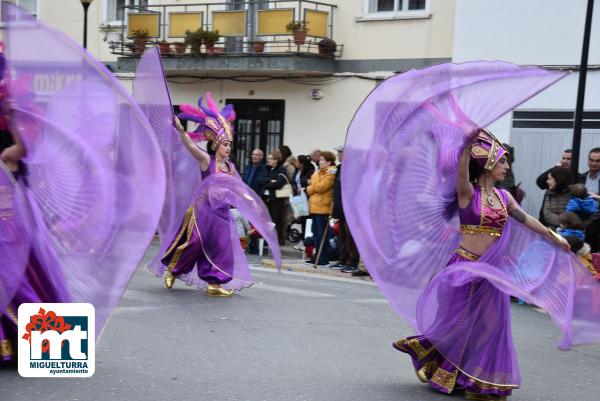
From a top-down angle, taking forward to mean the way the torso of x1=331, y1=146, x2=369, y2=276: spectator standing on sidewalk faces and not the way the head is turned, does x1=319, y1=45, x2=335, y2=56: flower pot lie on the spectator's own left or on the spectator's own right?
on the spectator's own right

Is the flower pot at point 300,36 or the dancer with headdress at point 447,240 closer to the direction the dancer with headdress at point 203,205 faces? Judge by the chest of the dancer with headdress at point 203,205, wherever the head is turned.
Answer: the dancer with headdress

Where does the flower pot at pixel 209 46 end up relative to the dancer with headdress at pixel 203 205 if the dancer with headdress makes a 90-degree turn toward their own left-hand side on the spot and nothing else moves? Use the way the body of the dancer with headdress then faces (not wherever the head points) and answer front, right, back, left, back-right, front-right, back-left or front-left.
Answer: front-left

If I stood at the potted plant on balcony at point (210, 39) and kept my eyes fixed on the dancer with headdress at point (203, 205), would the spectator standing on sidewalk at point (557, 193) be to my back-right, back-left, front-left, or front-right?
front-left

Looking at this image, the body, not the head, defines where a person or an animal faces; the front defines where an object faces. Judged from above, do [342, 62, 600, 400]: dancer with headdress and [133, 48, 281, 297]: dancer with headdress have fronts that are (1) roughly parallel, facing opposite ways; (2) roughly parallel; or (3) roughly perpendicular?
roughly parallel

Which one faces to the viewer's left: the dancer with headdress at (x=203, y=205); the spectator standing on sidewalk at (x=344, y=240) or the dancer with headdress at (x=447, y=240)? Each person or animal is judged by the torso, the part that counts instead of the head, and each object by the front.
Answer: the spectator standing on sidewalk

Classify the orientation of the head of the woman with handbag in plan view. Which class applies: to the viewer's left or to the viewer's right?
to the viewer's left

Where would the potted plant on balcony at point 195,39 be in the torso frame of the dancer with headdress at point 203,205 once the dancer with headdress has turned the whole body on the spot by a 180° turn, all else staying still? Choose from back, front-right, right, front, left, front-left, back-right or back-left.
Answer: front-right

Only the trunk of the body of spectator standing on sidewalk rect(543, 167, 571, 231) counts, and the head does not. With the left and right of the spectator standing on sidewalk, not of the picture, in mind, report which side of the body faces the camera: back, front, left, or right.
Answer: left

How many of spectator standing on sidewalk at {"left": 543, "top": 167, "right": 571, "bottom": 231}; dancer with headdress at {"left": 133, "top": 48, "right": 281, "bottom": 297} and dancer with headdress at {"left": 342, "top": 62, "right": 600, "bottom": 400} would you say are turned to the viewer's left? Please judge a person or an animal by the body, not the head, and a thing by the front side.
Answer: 1

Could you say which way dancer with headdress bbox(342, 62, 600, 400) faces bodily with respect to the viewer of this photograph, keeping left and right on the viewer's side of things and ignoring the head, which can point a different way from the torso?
facing the viewer and to the right of the viewer

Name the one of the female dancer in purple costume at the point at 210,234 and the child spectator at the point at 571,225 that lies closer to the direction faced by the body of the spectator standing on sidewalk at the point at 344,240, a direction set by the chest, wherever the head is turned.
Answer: the female dancer in purple costume

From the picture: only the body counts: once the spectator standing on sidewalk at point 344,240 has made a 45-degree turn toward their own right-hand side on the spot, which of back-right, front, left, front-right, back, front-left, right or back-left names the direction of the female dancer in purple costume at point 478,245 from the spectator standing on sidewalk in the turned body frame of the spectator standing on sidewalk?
back-left

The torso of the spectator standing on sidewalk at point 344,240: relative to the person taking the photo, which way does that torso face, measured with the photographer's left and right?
facing to the left of the viewer
